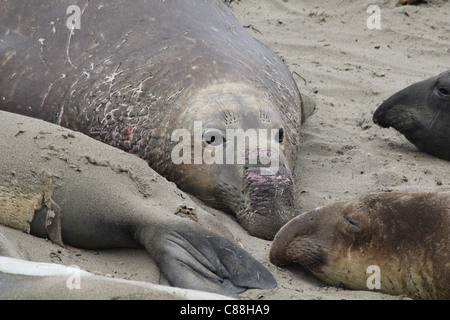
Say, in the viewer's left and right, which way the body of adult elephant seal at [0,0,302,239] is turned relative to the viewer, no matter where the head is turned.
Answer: facing the viewer and to the right of the viewer

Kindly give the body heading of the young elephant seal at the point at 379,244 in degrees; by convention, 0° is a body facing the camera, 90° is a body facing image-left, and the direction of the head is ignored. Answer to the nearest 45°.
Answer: approximately 90°

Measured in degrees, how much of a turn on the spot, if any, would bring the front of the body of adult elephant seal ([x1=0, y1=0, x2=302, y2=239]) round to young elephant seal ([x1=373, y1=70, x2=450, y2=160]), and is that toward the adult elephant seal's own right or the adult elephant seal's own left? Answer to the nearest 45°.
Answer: approximately 45° to the adult elephant seal's own left

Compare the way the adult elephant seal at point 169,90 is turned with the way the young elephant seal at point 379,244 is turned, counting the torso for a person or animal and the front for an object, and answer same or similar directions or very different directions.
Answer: very different directions

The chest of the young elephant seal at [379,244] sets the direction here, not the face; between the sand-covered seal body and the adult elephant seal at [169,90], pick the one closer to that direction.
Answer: the sand-covered seal body

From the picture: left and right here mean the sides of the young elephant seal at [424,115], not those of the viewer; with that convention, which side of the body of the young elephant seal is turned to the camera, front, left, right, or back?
left

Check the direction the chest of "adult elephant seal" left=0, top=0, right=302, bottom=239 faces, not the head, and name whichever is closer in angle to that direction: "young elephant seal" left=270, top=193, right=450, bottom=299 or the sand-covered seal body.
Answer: the young elephant seal

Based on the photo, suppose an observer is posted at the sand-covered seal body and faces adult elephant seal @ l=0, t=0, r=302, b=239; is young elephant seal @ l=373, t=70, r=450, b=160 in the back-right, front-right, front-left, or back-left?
front-right

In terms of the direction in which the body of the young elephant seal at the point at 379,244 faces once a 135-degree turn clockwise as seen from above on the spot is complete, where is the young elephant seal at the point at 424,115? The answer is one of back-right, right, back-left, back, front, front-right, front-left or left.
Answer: front-left

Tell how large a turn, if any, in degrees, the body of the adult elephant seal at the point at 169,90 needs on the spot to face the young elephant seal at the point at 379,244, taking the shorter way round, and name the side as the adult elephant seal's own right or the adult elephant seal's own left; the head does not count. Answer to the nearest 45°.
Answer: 0° — it already faces it

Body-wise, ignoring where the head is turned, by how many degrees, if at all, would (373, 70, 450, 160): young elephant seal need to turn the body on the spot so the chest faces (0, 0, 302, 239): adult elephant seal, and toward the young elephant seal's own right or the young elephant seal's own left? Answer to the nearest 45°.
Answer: approximately 45° to the young elephant seal's own left

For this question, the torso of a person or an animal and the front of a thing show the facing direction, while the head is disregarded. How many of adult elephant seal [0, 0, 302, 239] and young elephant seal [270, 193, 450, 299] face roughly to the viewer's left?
1
